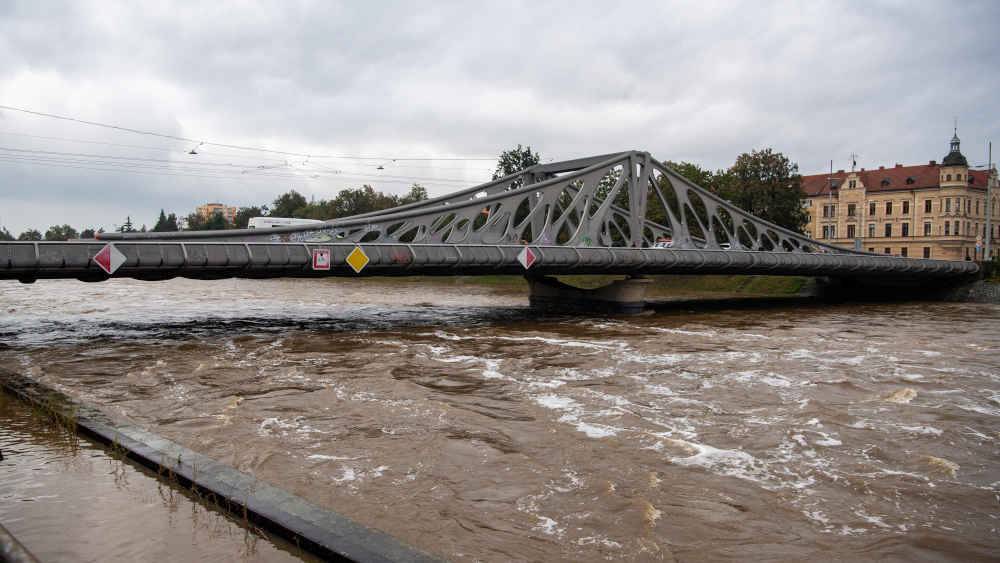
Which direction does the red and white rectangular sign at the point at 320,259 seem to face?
toward the camera

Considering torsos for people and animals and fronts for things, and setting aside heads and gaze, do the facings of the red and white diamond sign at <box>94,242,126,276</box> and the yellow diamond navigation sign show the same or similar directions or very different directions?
same or similar directions

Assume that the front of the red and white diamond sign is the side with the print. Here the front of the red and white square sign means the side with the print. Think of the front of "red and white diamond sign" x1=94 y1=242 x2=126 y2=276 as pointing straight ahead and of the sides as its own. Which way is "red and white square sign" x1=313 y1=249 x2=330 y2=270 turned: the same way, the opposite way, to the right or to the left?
the same way

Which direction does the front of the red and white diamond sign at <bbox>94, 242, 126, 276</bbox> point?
toward the camera

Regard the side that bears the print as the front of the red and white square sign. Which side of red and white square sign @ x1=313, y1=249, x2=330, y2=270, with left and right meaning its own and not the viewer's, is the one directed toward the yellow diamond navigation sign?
left

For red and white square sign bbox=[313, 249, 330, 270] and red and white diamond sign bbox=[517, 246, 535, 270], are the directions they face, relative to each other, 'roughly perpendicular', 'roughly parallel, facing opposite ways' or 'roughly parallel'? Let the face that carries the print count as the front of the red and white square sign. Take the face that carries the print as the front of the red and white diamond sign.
roughly parallel

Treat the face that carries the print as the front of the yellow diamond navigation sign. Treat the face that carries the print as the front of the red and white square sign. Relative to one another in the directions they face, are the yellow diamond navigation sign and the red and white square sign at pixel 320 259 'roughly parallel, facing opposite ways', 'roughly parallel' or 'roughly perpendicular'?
roughly parallel

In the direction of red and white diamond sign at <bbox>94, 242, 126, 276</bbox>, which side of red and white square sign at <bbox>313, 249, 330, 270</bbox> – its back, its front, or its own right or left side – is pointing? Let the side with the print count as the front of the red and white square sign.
right

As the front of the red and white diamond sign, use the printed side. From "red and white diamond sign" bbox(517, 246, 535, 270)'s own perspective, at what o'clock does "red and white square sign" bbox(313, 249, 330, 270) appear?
"red and white square sign" bbox(313, 249, 330, 270) is roughly at 2 o'clock from "red and white diamond sign" bbox(517, 246, 535, 270).

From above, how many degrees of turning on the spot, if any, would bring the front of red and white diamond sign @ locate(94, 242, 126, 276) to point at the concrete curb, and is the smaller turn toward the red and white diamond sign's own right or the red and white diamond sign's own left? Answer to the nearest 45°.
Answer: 0° — it already faces it

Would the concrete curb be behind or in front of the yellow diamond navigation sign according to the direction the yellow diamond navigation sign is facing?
in front

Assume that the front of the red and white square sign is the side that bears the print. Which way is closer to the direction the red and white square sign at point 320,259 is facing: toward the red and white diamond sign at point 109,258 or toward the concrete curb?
the concrete curb

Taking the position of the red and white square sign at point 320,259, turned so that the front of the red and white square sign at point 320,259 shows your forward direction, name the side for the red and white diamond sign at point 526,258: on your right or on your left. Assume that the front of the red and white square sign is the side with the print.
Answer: on your left

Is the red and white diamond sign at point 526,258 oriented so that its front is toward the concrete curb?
yes

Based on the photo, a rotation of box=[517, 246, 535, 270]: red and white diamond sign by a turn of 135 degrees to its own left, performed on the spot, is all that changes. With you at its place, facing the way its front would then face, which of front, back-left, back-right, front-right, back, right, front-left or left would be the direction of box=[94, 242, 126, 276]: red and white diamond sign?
back
